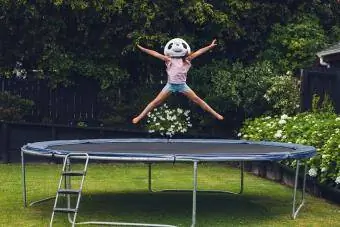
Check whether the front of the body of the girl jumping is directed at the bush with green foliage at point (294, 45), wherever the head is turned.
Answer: no

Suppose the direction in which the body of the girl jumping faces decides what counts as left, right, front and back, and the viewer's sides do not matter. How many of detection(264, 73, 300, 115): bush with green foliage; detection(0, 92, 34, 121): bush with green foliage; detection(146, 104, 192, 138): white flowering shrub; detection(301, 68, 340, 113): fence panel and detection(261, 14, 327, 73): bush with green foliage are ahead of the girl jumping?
0

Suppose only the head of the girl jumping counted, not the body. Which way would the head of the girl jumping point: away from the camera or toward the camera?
toward the camera

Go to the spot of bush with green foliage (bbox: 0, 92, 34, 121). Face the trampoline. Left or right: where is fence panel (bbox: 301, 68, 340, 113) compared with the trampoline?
left

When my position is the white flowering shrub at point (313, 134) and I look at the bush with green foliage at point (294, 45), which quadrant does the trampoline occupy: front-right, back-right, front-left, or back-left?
back-left

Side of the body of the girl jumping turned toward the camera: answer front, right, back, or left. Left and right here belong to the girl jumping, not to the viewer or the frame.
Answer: front

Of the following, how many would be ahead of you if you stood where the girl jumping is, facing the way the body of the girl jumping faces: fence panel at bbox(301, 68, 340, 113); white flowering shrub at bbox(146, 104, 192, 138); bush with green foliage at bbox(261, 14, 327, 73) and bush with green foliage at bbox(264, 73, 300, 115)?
0

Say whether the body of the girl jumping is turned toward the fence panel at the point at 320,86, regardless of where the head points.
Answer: no

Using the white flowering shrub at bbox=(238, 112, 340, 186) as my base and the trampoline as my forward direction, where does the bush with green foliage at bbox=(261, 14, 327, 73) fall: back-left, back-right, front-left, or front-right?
back-right

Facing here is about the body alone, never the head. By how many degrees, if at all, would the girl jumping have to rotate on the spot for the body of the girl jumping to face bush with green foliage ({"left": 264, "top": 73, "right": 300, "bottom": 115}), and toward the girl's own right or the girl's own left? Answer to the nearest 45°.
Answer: approximately 135° to the girl's own left

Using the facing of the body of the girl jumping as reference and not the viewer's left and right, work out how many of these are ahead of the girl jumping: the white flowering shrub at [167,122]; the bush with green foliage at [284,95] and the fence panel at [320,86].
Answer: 0

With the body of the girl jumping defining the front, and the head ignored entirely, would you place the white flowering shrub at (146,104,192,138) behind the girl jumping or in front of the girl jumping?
behind

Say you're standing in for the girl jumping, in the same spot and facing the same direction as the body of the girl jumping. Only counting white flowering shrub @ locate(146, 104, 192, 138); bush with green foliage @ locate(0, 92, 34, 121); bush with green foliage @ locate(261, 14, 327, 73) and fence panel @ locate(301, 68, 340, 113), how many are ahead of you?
0

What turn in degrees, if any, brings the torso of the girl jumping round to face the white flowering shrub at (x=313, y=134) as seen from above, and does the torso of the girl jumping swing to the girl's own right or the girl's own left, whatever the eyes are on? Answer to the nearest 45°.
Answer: approximately 90° to the girl's own left
